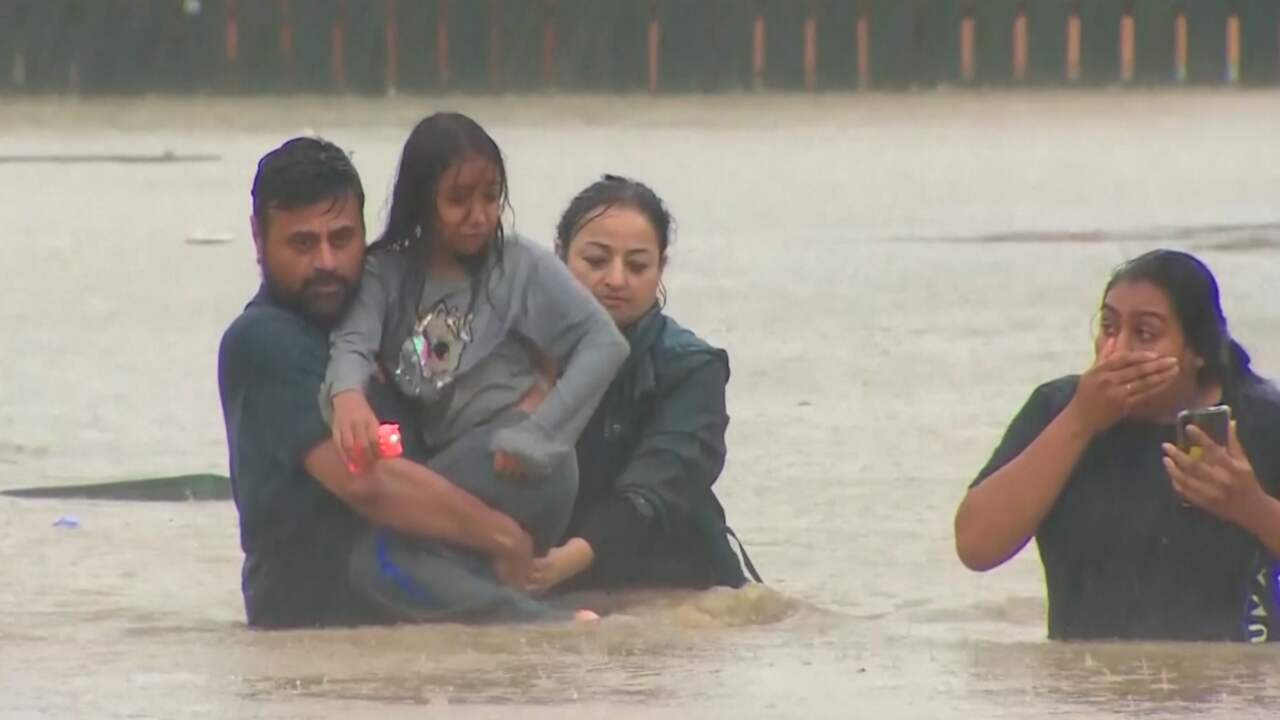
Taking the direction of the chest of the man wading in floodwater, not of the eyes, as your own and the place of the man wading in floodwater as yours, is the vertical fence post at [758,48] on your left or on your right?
on your left

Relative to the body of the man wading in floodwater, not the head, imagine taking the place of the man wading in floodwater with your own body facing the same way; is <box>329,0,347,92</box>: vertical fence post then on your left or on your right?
on your left

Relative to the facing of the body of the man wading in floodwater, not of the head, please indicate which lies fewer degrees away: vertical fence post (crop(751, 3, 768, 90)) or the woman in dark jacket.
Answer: the woman in dark jacket
